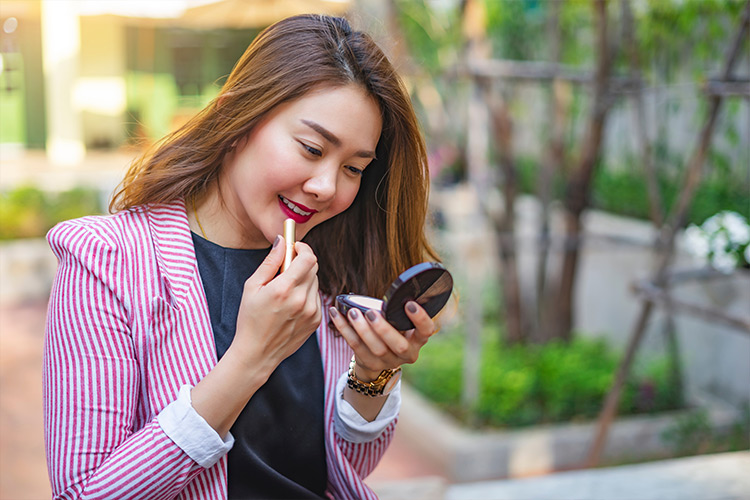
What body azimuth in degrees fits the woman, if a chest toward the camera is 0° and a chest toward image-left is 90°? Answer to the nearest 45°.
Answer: approximately 315°

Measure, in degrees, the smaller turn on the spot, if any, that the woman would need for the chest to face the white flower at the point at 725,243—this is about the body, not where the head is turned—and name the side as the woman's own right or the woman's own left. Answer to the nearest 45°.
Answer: approximately 90° to the woman's own left

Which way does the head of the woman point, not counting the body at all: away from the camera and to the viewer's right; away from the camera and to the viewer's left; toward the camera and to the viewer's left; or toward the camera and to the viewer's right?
toward the camera and to the viewer's right

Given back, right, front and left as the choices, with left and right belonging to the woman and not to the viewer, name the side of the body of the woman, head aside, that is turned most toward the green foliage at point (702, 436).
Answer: left

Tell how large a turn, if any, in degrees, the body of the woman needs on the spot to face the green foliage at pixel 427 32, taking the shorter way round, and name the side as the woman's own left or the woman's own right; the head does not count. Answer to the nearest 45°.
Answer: approximately 135° to the woman's own left

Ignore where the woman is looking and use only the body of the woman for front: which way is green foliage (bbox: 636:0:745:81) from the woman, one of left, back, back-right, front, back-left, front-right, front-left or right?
left

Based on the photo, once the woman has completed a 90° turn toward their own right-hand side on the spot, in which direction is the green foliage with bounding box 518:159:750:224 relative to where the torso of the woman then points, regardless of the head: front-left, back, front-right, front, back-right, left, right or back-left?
back

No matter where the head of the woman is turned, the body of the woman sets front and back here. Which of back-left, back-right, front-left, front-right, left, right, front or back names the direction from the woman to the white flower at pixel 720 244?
left

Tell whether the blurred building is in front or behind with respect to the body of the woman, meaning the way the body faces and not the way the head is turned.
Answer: behind

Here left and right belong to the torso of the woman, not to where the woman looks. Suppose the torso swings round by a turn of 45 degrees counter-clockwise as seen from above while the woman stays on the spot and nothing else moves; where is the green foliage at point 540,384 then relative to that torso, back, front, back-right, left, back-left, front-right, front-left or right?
front-left
